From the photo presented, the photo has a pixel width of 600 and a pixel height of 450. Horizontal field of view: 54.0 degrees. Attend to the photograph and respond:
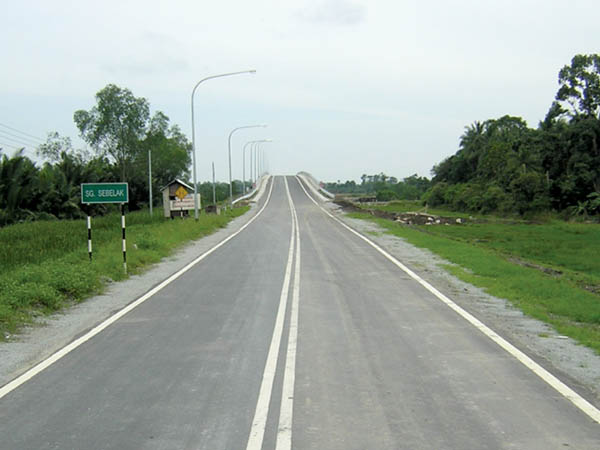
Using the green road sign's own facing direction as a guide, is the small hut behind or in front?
behind

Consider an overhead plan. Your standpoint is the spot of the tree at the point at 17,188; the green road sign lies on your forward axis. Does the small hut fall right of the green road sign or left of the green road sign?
left

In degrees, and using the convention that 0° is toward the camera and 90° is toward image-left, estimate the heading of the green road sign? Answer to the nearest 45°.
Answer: approximately 0°

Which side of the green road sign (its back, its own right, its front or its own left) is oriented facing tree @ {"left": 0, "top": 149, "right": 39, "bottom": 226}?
back
